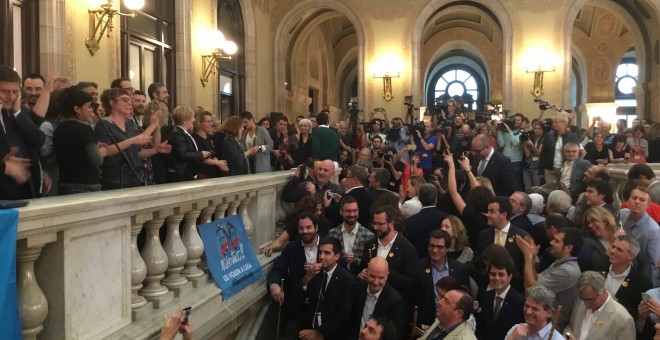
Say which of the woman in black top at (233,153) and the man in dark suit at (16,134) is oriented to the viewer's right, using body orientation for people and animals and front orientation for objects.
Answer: the woman in black top

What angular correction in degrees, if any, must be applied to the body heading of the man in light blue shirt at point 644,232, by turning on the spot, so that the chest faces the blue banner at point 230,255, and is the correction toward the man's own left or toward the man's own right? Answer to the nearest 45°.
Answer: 0° — they already face it

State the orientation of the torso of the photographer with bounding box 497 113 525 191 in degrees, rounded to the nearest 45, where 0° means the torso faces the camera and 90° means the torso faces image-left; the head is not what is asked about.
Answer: approximately 45°

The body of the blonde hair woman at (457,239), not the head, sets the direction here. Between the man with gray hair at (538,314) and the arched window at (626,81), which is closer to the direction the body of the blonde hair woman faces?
the man with gray hair

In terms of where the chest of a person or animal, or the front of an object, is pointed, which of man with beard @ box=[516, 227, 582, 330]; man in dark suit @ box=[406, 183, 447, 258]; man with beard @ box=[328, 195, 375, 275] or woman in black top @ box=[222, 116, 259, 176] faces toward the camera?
man with beard @ box=[328, 195, 375, 275]

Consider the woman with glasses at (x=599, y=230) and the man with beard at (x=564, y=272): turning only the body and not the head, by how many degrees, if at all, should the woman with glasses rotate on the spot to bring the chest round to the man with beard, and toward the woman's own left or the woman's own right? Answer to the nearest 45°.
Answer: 0° — they already face them

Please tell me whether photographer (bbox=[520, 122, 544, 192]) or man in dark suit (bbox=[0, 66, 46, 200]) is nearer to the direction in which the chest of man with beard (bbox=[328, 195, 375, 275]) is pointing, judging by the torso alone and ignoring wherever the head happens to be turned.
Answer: the man in dark suit

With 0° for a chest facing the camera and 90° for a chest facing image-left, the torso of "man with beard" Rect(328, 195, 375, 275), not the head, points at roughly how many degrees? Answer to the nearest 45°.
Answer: approximately 0°

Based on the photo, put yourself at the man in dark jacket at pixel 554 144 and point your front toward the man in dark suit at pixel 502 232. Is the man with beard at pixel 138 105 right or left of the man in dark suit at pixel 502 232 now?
right

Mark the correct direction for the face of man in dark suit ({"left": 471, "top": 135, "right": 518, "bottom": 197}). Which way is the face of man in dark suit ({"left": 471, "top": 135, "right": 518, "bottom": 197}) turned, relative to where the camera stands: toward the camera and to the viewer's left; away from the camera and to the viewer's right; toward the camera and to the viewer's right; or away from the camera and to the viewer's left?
toward the camera and to the viewer's left

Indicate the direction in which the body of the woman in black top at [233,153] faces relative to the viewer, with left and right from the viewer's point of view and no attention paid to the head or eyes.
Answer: facing to the right of the viewer
